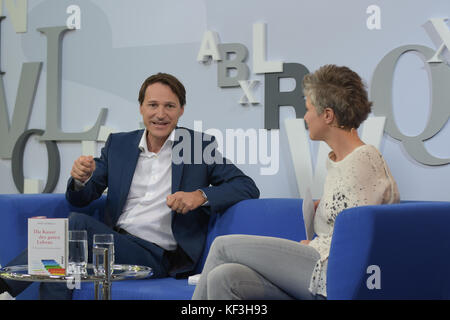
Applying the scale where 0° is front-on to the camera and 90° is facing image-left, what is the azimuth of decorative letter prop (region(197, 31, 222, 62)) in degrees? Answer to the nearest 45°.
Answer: approximately 0°

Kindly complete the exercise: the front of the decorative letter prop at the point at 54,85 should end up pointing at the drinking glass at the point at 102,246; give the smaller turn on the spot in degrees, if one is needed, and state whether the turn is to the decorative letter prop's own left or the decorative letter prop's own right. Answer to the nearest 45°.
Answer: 0° — it already faces it

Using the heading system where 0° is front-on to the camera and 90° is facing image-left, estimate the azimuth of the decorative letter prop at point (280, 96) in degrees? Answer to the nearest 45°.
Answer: approximately 0°

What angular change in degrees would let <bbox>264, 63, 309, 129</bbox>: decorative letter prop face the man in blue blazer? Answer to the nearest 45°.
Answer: approximately 45° to its right

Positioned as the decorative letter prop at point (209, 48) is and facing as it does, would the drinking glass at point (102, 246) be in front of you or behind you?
in front

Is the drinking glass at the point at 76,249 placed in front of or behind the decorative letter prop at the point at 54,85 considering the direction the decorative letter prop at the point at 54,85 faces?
in front

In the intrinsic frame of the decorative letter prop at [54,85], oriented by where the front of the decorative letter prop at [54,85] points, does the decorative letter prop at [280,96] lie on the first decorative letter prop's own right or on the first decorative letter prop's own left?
on the first decorative letter prop's own left

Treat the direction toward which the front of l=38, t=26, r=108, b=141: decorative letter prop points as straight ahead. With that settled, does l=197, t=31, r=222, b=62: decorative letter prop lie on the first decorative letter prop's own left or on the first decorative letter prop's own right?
on the first decorative letter prop's own left

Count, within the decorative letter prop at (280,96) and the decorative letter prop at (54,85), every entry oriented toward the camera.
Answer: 2

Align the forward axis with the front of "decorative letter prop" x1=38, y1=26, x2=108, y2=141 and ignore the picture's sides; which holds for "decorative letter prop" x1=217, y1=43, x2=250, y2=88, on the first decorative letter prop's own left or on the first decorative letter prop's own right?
on the first decorative letter prop's own left
